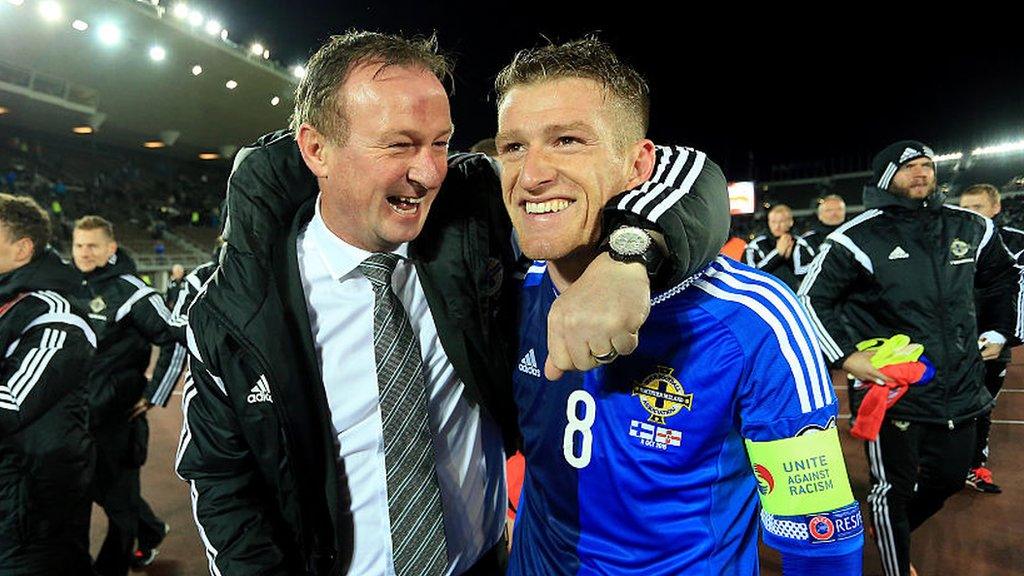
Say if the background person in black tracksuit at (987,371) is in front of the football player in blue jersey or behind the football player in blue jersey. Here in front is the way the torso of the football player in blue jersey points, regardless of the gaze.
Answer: behind

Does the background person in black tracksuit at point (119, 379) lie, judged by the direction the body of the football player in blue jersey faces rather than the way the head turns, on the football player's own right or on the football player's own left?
on the football player's own right

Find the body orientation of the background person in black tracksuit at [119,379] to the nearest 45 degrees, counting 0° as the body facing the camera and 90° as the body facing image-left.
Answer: approximately 45°

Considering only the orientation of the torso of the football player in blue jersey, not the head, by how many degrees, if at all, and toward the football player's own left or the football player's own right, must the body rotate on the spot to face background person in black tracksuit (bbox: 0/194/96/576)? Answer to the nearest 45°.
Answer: approximately 45° to the football player's own right

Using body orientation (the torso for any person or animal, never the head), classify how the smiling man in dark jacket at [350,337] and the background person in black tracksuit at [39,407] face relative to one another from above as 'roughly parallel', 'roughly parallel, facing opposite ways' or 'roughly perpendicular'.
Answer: roughly perpendicular

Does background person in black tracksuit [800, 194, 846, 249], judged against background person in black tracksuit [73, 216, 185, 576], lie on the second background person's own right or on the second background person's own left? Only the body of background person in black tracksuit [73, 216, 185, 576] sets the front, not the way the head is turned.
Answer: on the second background person's own left

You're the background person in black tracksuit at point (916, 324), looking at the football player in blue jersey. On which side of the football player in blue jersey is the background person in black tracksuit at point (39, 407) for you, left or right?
right
